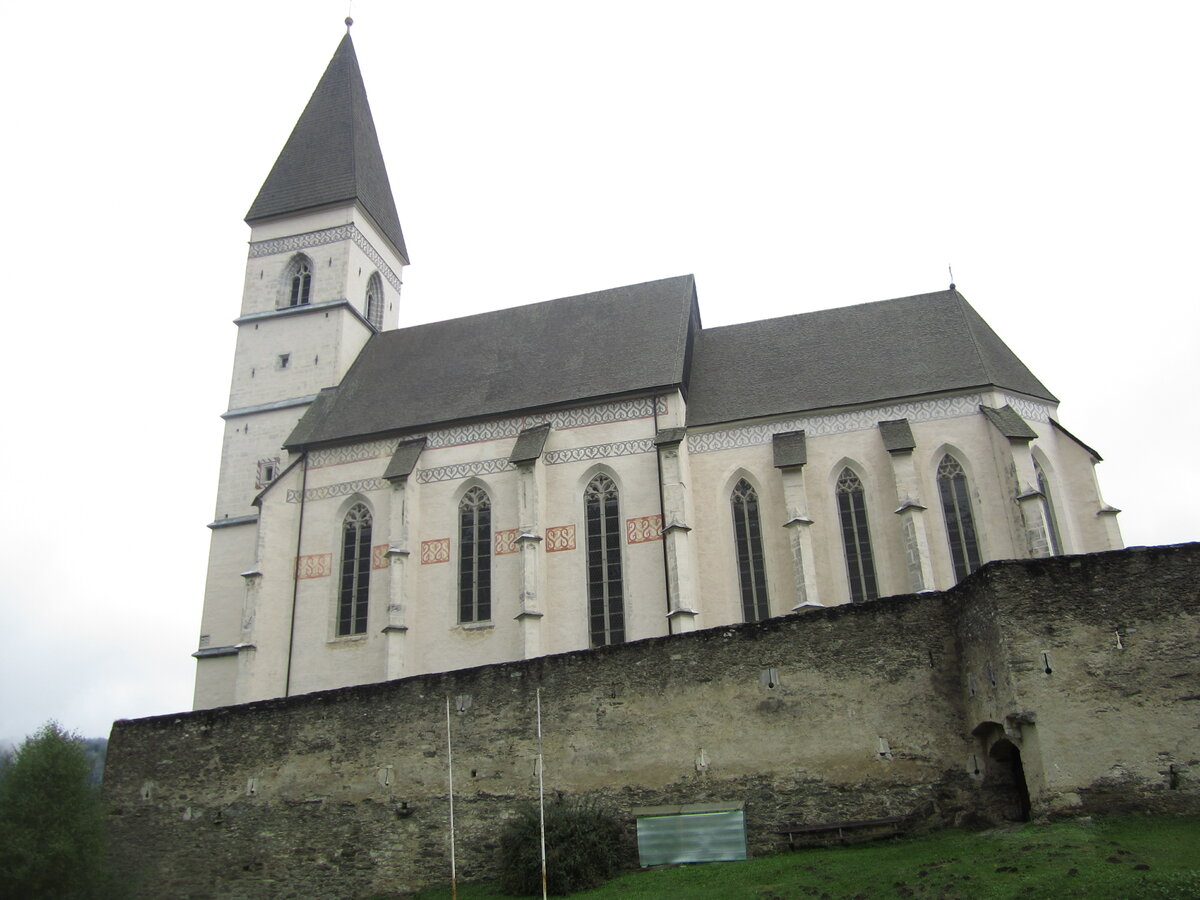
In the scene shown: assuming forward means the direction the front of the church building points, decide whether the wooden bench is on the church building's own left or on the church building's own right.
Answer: on the church building's own left

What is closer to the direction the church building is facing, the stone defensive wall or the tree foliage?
the tree foliage

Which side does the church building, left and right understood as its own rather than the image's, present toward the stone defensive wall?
left

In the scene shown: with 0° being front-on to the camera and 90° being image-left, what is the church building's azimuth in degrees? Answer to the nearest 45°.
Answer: approximately 90°

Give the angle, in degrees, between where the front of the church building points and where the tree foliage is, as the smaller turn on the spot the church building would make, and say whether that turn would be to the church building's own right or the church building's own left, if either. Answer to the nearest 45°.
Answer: approximately 45° to the church building's own left

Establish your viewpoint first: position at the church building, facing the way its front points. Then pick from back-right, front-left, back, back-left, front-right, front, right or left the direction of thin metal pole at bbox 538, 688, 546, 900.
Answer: left
